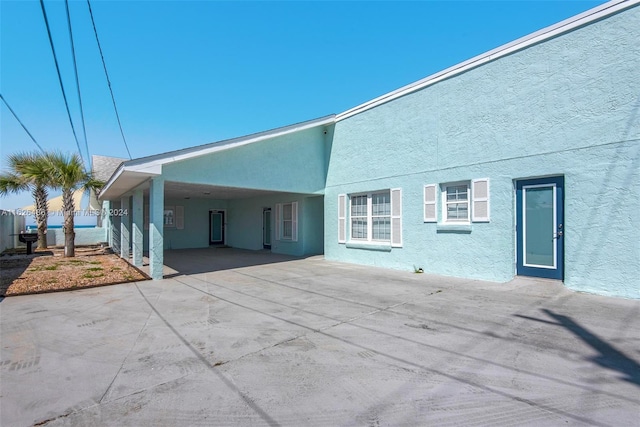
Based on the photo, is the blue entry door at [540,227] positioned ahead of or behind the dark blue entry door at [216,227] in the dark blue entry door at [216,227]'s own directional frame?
ahead

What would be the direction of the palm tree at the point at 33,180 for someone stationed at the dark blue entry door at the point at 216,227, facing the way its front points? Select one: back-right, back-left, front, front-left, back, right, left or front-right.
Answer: right

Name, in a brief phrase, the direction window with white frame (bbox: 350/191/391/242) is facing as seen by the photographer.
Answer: facing the viewer and to the left of the viewer

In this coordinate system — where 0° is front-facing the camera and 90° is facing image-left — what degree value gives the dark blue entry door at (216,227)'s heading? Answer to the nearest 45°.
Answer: approximately 0°

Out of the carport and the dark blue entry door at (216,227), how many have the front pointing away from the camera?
0

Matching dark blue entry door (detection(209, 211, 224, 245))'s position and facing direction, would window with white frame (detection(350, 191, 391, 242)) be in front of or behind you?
in front

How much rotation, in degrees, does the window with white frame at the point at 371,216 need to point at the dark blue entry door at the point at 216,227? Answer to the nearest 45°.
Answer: approximately 90° to its right

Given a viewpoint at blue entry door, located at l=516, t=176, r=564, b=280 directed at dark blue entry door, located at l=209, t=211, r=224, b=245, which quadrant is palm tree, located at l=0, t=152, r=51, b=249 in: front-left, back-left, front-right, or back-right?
front-left

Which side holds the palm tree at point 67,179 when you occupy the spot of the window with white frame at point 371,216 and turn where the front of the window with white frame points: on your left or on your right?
on your right

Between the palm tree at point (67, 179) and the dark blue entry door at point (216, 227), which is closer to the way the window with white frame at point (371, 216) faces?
the palm tree

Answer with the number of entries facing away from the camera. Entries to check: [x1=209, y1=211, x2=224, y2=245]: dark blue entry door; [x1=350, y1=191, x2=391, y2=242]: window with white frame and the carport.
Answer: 0
